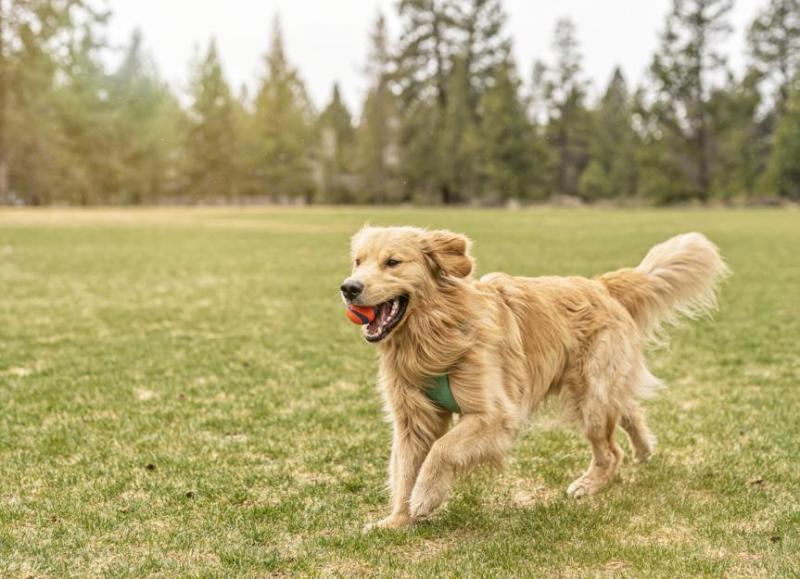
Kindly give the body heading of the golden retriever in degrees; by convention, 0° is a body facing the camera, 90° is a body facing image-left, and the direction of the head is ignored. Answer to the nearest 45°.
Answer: approximately 45°
